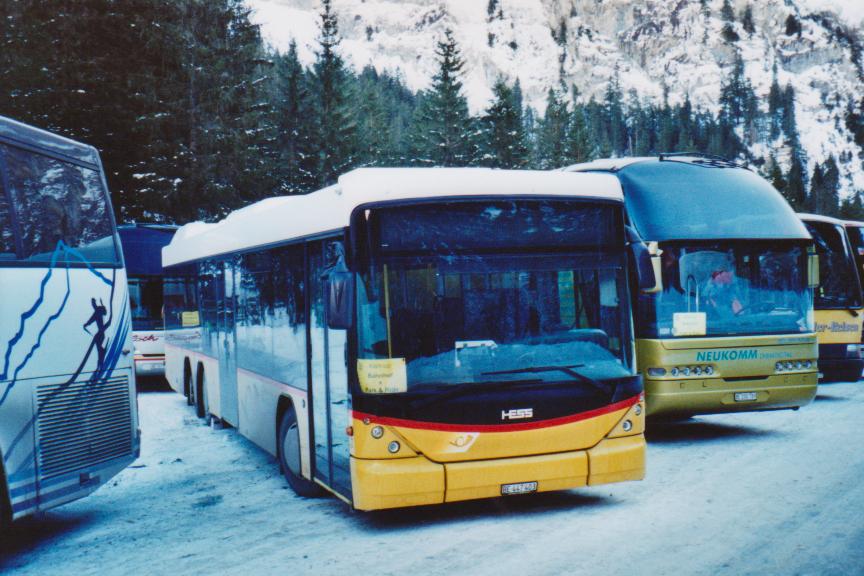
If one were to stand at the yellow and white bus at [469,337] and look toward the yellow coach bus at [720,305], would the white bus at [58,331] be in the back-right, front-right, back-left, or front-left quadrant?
back-left

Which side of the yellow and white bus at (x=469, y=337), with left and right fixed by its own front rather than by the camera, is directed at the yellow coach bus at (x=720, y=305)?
left

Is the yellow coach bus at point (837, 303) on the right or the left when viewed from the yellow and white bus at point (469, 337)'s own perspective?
on its left
